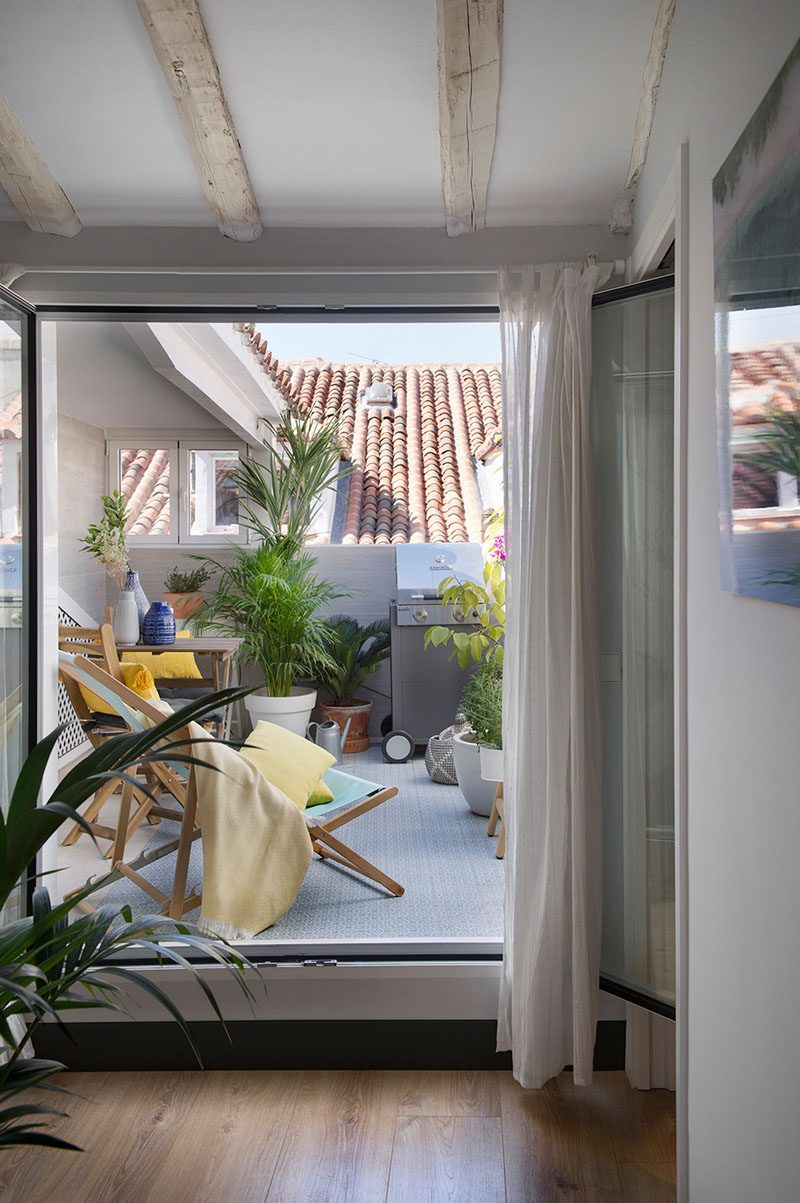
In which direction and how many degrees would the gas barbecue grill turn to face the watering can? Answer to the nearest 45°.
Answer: approximately 90° to its right

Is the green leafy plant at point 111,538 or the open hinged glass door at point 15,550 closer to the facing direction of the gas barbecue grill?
the open hinged glass door

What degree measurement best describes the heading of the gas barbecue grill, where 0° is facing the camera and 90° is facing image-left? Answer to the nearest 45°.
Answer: approximately 0°

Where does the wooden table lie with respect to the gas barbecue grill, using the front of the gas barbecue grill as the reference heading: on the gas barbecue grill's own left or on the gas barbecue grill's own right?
on the gas barbecue grill's own right

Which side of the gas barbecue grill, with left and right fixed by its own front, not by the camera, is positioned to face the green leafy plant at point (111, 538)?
right

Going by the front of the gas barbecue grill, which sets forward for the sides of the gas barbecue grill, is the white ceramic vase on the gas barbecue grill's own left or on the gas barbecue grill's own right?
on the gas barbecue grill's own right

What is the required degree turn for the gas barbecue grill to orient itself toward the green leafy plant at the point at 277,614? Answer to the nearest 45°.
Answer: approximately 90° to its right

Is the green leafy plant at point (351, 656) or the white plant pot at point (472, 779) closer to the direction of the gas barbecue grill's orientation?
the white plant pot

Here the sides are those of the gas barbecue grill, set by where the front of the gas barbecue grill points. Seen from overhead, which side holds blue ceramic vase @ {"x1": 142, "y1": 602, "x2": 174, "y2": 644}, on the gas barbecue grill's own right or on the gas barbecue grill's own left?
on the gas barbecue grill's own right

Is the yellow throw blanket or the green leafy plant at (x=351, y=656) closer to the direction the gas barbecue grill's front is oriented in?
the yellow throw blanket

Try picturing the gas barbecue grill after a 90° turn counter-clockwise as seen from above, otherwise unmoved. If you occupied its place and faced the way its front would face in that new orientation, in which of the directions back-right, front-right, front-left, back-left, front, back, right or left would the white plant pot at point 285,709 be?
back

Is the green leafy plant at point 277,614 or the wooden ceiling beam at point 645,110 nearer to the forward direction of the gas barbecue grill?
the wooden ceiling beam

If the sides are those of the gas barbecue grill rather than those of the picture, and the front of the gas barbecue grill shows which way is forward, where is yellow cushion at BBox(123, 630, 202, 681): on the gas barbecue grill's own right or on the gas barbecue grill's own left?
on the gas barbecue grill's own right
